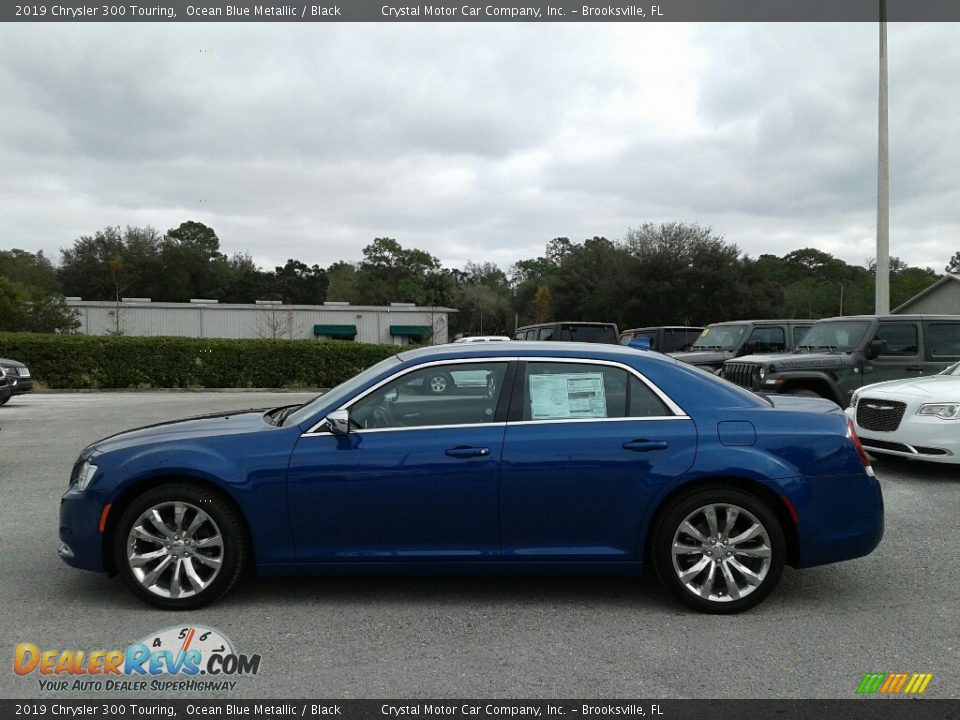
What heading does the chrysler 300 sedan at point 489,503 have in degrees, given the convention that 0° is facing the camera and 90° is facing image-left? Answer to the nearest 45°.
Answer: approximately 90°

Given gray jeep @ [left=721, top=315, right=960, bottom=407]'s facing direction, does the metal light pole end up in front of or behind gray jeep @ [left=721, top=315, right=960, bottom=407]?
behind

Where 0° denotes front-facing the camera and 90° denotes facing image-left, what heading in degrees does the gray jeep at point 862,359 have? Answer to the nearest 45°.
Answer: approximately 45°

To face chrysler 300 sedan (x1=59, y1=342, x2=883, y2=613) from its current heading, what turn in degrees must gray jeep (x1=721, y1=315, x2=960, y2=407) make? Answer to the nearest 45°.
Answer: approximately 45° to its left

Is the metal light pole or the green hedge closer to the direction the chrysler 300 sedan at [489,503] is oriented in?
the green hedge

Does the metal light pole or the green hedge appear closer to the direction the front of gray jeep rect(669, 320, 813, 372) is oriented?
the green hedge

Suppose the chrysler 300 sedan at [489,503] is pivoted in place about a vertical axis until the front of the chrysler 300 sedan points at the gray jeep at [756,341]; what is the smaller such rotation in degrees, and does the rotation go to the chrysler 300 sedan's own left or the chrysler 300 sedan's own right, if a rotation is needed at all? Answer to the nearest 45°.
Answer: approximately 135° to the chrysler 300 sedan's own right

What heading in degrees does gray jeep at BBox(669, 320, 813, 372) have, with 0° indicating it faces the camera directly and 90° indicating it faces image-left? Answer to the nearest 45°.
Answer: approximately 45°

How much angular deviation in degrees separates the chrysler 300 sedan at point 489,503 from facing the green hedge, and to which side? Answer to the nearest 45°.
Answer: approximately 45° to its right

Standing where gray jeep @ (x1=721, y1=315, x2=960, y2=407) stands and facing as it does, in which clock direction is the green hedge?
The green hedge is roughly at 2 o'clock from the gray jeep.

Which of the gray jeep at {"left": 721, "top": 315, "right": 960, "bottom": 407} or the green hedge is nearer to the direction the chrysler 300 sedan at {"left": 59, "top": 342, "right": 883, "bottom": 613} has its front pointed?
the green hedge

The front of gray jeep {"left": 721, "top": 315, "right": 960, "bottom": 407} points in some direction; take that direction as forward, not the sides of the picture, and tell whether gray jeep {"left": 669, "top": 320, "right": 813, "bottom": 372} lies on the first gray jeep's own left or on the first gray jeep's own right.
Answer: on the first gray jeep's own right
